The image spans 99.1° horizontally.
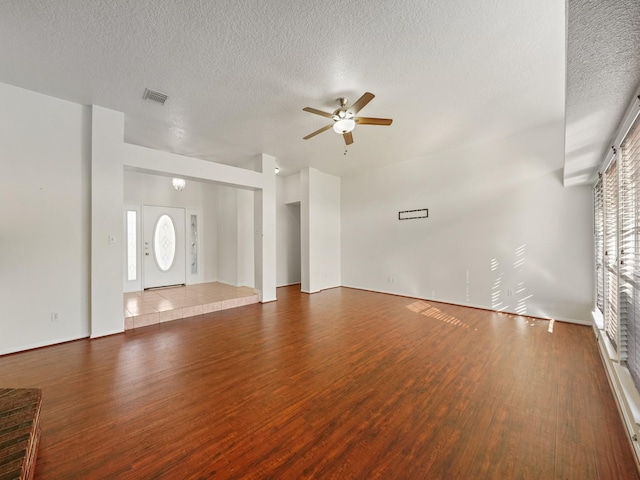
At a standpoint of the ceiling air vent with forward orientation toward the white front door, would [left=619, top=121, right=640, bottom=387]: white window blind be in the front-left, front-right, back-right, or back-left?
back-right

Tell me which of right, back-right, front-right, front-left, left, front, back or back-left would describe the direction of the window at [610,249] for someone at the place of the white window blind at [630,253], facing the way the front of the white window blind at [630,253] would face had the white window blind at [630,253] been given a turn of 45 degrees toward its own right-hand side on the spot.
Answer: front-right

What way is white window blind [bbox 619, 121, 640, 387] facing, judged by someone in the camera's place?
facing to the left of the viewer

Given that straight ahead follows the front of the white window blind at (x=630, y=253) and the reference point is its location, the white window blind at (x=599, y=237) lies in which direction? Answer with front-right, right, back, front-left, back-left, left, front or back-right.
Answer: right

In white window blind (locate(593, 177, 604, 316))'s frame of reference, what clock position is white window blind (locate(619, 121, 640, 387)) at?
white window blind (locate(619, 121, 640, 387)) is roughly at 9 o'clock from white window blind (locate(593, 177, 604, 316)).

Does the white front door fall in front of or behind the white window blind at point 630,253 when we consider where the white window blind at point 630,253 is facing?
in front

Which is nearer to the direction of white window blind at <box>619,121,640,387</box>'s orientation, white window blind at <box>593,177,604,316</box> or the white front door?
the white front door

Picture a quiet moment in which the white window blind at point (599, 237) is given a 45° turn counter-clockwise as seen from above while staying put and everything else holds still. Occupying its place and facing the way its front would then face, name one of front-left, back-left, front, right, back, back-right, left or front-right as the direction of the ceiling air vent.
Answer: front

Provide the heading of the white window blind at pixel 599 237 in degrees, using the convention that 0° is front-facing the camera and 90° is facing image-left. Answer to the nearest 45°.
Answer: approximately 90°

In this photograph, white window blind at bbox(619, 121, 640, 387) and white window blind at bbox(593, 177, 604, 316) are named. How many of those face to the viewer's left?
2
